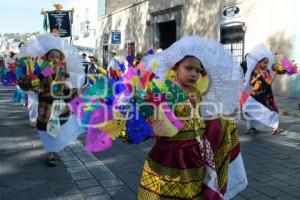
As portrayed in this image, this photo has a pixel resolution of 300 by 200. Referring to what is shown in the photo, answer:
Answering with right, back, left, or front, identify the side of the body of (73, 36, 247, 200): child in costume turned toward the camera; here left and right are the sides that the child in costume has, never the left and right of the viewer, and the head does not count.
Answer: front

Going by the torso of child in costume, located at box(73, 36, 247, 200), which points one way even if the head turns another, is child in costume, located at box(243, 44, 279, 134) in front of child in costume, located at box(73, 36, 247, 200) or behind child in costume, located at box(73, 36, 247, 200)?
behind

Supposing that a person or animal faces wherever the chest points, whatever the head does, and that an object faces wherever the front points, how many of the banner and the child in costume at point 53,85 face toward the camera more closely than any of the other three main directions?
2

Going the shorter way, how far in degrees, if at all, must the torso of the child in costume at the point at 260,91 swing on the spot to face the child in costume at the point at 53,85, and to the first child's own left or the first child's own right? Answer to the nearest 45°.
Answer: approximately 90° to the first child's own right

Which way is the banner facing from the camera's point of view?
toward the camera

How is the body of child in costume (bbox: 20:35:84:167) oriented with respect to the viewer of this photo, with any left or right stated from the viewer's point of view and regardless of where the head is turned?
facing the viewer

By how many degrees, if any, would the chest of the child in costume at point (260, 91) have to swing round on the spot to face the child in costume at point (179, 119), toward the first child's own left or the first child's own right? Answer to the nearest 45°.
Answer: approximately 45° to the first child's own right

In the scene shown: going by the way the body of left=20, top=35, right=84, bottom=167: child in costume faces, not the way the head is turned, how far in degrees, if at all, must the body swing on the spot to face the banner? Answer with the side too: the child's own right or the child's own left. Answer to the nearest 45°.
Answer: approximately 180°

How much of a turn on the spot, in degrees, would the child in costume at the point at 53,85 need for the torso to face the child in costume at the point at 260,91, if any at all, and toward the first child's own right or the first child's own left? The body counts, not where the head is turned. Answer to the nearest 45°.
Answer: approximately 90° to the first child's own left

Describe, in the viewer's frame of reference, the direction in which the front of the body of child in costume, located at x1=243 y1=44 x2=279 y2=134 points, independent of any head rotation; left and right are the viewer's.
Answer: facing the viewer and to the right of the viewer

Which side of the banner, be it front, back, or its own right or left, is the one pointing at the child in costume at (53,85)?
front

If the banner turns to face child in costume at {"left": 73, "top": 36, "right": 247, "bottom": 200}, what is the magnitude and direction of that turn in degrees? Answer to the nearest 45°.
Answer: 0° — it already faces them

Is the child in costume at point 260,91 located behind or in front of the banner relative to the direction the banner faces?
in front

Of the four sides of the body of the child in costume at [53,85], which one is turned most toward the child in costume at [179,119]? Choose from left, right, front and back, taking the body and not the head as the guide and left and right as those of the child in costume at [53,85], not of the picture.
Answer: front

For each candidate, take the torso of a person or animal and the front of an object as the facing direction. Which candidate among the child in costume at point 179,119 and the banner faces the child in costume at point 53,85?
the banner
